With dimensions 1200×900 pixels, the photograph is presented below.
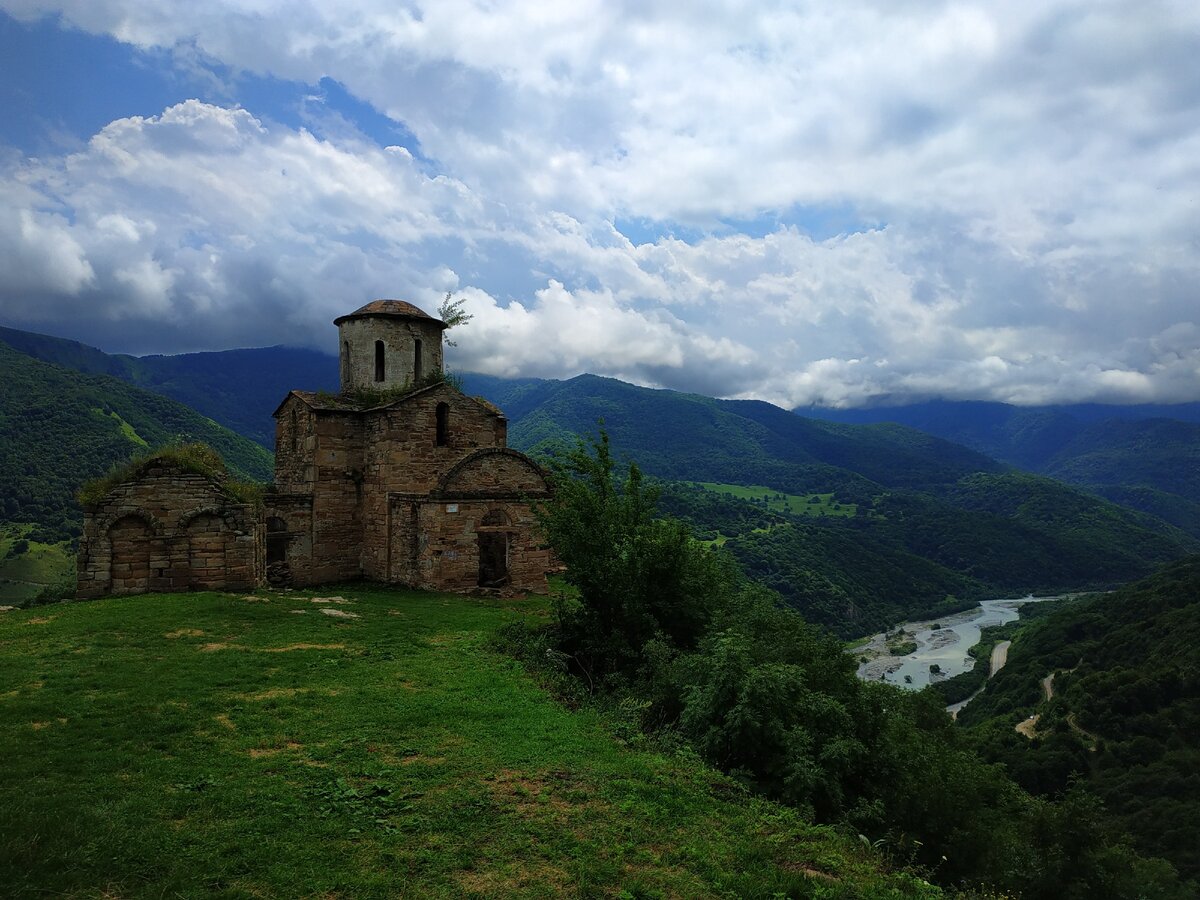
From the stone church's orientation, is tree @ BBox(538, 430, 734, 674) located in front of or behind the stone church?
in front

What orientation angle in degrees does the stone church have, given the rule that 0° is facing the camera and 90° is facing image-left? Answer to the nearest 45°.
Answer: approximately 0°
